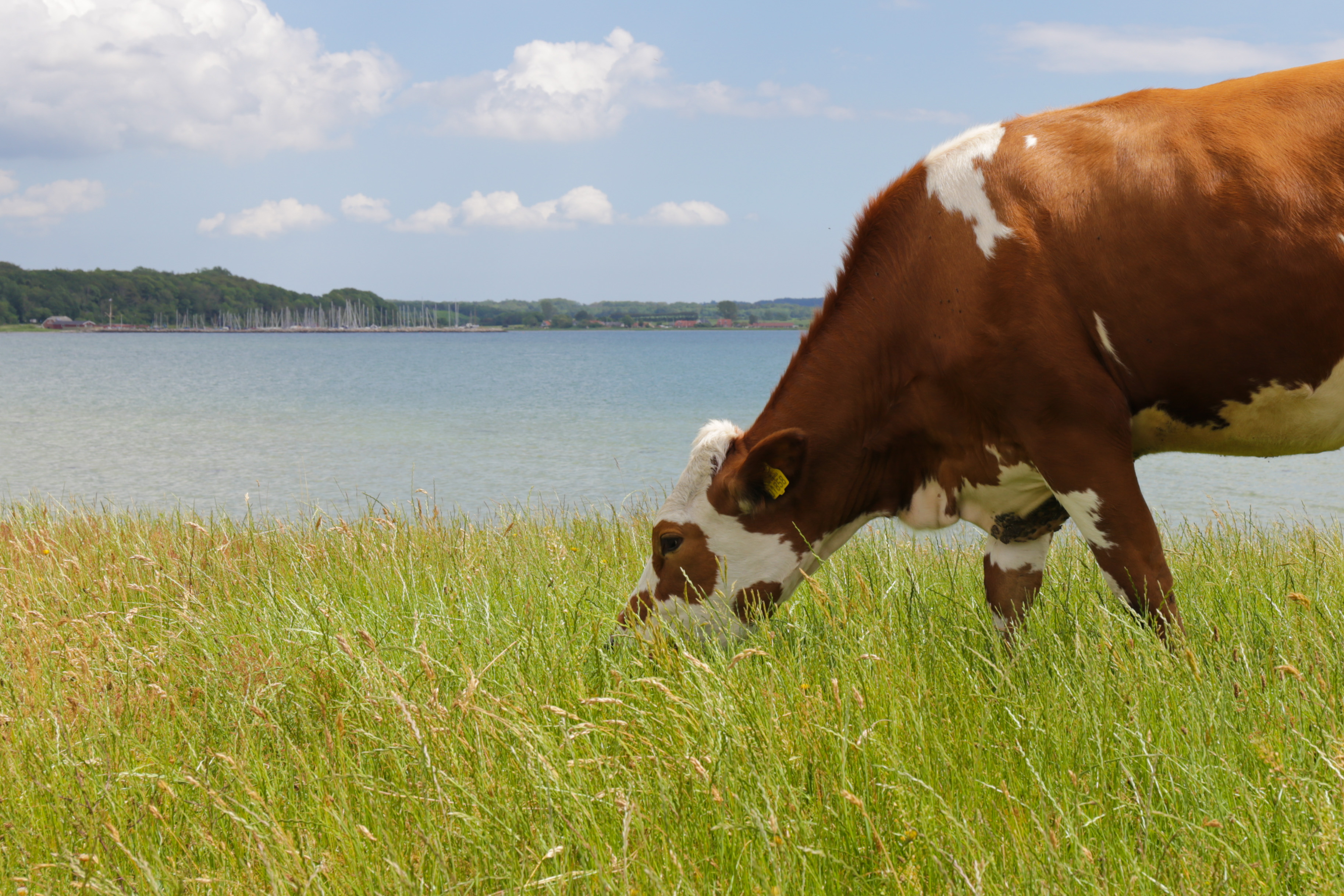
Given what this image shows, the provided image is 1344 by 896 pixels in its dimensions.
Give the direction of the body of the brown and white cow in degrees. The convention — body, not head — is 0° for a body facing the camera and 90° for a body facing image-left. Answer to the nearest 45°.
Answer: approximately 90°
